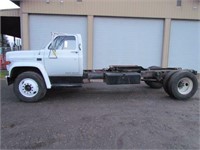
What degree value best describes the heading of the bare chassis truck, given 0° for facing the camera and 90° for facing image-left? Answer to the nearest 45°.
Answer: approximately 90°
